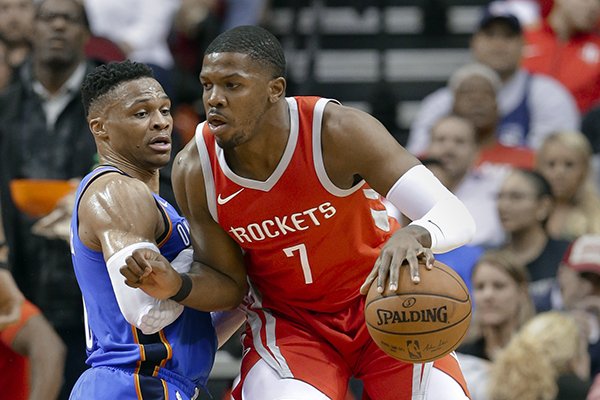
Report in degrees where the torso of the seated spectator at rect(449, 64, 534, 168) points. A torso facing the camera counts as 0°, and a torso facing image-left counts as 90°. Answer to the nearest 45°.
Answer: approximately 0°

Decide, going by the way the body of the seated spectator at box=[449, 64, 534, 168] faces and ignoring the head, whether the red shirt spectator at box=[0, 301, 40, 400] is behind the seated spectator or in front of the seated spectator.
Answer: in front

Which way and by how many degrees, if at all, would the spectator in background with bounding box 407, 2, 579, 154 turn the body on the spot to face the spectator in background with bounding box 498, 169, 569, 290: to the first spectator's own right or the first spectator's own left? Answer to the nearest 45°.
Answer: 0° — they already face them

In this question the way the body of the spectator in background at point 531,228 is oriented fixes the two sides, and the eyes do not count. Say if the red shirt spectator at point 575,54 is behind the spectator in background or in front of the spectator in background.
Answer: behind

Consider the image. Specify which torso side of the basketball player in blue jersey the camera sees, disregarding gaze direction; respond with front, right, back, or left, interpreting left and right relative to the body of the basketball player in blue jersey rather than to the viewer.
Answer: right

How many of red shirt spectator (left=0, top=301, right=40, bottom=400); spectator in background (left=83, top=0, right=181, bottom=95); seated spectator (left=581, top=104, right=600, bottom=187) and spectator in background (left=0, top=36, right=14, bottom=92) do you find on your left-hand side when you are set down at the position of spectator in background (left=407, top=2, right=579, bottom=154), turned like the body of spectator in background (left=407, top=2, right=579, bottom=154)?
1

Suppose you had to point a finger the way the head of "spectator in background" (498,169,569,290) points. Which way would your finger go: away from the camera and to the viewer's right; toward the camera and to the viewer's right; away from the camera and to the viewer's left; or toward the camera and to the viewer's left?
toward the camera and to the viewer's left

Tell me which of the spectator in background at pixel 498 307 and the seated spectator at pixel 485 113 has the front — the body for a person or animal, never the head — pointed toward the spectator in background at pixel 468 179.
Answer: the seated spectator
